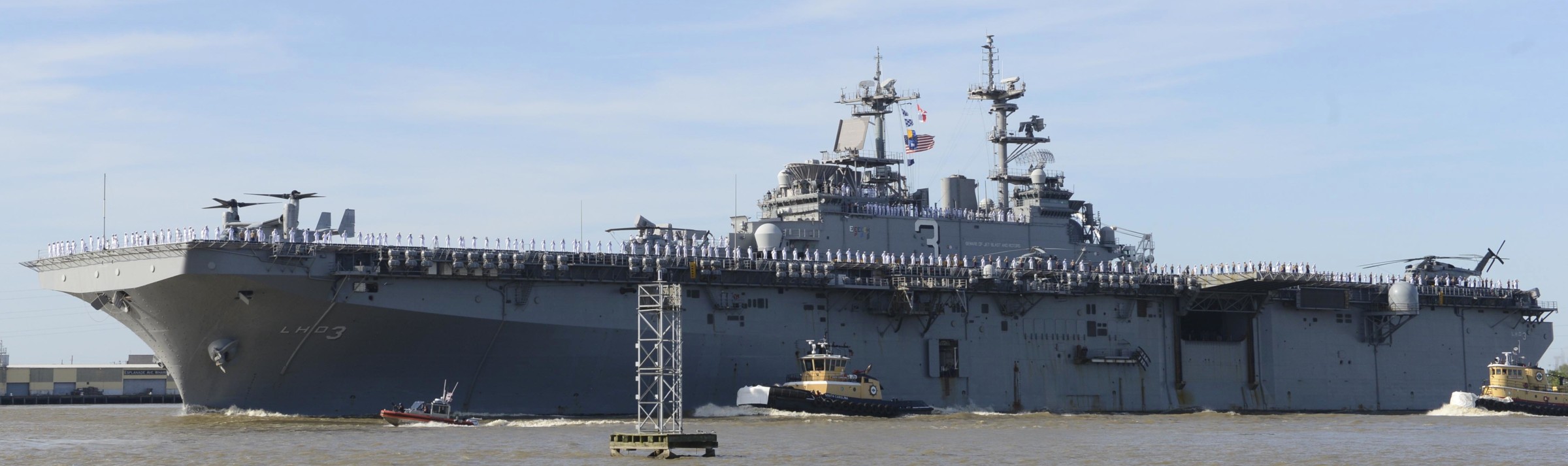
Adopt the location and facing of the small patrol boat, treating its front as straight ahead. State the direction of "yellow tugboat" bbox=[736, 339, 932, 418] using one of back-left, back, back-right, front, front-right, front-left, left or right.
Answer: back

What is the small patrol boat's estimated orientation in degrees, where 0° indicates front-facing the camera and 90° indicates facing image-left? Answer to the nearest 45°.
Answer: approximately 90°
